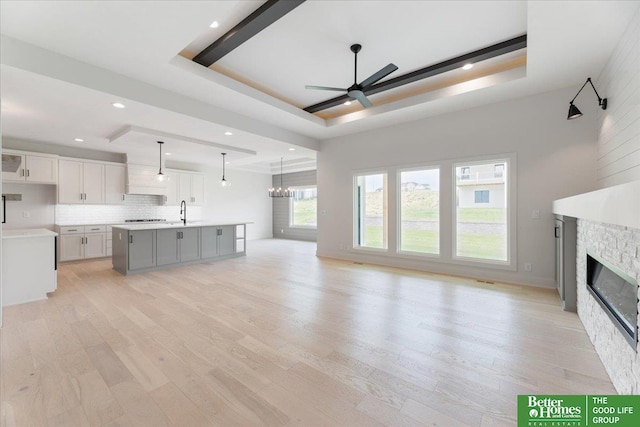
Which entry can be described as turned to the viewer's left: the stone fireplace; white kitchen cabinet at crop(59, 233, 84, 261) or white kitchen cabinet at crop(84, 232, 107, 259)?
the stone fireplace

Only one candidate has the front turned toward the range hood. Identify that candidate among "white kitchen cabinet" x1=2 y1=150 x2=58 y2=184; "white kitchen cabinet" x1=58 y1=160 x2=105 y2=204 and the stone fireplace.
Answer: the stone fireplace

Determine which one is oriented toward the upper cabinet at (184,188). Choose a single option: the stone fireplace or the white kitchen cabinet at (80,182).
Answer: the stone fireplace

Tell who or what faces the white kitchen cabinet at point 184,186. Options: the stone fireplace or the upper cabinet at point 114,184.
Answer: the stone fireplace

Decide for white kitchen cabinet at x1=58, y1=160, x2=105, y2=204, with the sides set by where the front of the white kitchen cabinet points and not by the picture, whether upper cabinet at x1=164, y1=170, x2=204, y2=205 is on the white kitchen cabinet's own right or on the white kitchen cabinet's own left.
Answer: on the white kitchen cabinet's own left

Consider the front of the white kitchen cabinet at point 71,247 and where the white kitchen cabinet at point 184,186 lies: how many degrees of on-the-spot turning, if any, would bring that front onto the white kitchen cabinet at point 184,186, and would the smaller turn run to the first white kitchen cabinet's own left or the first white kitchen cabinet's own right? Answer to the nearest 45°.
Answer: approximately 90° to the first white kitchen cabinet's own left

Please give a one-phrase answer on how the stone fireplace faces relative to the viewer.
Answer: facing to the left of the viewer

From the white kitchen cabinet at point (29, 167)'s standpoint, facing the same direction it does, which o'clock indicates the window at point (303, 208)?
The window is roughly at 9 o'clock from the white kitchen cabinet.

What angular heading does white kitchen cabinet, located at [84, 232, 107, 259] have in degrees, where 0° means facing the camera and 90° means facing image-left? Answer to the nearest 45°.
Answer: approximately 0°

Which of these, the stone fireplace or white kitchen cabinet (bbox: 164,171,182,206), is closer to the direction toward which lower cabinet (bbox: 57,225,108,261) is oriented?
the stone fireplace

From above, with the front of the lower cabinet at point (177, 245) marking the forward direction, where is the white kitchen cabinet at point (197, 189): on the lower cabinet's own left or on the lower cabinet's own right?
on the lower cabinet's own left

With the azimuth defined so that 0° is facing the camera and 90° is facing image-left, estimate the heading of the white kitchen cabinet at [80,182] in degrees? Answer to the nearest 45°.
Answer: approximately 0°
